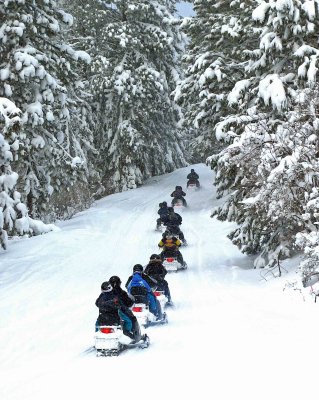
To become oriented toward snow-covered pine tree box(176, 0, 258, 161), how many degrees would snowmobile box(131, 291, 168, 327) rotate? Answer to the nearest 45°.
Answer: approximately 45° to its left

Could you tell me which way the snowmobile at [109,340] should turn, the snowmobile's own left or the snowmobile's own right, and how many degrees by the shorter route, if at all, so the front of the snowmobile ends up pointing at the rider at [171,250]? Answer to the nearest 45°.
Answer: approximately 45° to the snowmobile's own left

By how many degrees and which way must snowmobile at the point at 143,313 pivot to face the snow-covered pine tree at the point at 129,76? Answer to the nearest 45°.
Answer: approximately 45° to its left

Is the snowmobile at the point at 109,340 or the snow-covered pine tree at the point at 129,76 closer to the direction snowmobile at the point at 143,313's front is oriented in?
the snow-covered pine tree

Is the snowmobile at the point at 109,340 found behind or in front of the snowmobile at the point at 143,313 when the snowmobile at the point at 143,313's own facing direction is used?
behind

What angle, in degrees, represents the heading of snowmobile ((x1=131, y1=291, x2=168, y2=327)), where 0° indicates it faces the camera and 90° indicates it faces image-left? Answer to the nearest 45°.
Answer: approximately 225°

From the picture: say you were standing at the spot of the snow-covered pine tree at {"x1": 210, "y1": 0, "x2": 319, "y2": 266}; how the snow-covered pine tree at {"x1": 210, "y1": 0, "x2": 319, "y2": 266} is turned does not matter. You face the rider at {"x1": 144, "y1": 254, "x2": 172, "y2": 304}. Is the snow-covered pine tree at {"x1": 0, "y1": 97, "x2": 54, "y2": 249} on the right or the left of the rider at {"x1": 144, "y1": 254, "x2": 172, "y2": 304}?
right

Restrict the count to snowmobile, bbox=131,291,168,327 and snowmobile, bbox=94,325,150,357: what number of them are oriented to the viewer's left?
0

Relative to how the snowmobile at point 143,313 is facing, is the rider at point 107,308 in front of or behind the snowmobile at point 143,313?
behind

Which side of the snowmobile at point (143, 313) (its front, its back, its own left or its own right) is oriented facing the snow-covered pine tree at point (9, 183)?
left

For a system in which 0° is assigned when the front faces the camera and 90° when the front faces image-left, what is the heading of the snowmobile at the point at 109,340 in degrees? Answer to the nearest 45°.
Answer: approximately 225°

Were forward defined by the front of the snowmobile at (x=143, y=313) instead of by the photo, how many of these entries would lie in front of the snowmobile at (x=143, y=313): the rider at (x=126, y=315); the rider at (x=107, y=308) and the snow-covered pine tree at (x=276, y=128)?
1

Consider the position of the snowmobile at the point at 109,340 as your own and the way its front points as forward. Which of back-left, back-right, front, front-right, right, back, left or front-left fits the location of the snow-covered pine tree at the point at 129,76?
front-left

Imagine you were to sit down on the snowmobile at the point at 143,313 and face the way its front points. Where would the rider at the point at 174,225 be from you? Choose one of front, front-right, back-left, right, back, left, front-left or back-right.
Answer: front-left
